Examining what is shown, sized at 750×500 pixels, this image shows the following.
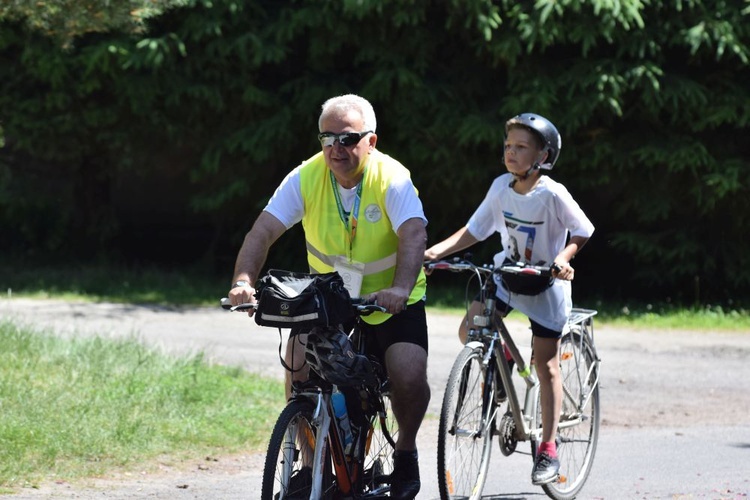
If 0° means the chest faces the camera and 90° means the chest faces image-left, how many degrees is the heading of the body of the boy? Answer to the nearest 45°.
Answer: approximately 45°

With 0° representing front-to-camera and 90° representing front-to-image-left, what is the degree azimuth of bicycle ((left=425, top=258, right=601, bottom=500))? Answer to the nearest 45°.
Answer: approximately 45°

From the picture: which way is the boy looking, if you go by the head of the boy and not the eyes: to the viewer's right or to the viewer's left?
to the viewer's left

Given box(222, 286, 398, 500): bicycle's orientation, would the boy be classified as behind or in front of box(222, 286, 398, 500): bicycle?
behind

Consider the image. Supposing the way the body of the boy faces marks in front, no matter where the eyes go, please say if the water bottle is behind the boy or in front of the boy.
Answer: in front

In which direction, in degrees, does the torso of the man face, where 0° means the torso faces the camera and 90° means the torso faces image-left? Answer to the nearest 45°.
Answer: approximately 45°

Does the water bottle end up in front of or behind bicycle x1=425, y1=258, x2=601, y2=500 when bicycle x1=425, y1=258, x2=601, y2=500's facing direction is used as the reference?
in front

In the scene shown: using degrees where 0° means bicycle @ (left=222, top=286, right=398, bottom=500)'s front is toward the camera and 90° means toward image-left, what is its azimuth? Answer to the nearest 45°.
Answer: approximately 45°
